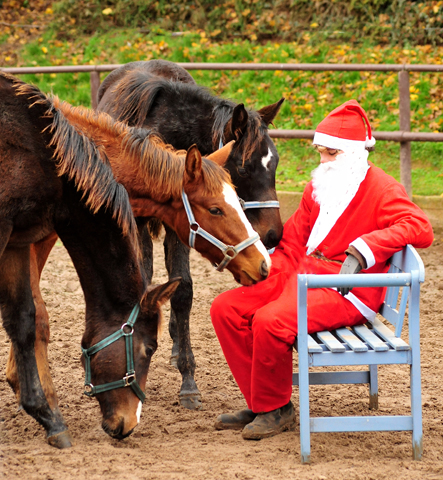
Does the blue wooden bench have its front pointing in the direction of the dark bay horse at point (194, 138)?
no

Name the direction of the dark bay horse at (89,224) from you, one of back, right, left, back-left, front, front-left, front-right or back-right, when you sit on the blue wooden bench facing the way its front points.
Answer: front

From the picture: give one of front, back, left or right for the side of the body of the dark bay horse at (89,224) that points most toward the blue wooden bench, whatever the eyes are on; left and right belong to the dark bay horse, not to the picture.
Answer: front

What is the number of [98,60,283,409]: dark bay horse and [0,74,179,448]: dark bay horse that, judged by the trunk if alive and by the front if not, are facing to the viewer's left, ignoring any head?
0

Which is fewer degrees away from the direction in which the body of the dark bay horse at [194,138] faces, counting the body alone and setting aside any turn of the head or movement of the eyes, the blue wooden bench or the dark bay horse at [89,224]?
the blue wooden bench

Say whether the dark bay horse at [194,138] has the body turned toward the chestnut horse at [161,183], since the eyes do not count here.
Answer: no

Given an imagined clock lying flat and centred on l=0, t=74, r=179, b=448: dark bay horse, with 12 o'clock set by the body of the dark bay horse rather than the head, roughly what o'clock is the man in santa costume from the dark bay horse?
The man in santa costume is roughly at 12 o'clock from the dark bay horse.

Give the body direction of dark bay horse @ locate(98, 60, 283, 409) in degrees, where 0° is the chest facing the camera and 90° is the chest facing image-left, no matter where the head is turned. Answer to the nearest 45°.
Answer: approximately 315°

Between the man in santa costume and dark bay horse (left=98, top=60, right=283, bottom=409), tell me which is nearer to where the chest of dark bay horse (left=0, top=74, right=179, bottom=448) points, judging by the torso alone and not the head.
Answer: the man in santa costume

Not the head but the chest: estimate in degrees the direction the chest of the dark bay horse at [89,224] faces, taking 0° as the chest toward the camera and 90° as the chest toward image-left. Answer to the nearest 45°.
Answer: approximately 270°

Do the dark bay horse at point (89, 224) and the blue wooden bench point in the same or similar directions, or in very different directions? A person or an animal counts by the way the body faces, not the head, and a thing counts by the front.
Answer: very different directions

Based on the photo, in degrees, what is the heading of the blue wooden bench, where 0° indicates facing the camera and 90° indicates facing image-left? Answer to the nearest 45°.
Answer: approximately 90°

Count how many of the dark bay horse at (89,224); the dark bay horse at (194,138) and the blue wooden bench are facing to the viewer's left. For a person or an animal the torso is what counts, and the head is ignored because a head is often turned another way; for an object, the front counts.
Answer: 1

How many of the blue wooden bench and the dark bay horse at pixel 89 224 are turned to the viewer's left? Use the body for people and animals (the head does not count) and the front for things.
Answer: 1
